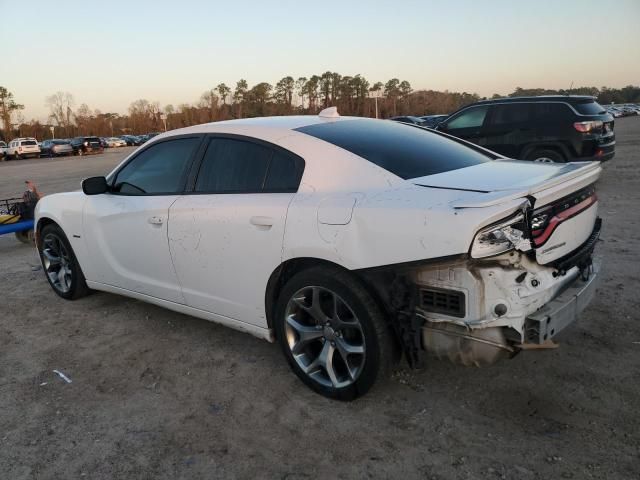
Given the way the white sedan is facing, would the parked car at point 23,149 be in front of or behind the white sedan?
in front

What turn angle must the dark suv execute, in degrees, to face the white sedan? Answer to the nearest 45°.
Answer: approximately 135° to its left

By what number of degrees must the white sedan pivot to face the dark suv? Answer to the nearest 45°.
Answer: approximately 90° to its right

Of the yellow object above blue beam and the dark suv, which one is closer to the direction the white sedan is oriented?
the yellow object above blue beam

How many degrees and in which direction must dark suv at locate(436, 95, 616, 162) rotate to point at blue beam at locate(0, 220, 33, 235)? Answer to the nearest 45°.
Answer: approximately 90° to its left

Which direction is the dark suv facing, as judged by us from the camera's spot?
facing away from the viewer and to the left of the viewer

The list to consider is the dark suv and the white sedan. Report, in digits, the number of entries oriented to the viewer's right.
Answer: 0

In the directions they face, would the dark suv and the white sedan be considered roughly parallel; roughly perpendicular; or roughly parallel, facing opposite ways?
roughly parallel

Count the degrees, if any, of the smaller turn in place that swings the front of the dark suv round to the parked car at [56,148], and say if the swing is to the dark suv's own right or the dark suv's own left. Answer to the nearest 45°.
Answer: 0° — it already faces it

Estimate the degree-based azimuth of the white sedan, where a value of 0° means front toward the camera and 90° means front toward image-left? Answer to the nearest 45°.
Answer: approximately 135°

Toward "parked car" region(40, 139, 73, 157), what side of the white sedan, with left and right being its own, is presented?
front

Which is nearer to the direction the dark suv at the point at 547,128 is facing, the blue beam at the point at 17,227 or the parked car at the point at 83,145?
the parked car

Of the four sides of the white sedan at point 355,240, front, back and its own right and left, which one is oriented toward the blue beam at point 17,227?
front

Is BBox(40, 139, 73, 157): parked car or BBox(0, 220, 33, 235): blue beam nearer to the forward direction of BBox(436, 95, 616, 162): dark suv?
the parked car

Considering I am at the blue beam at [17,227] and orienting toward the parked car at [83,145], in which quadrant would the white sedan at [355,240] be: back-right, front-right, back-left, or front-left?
back-right
